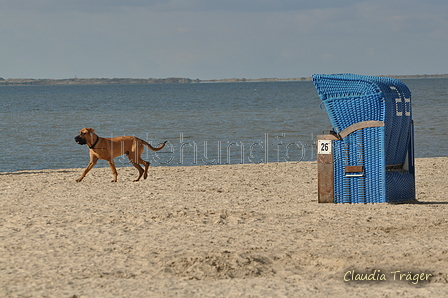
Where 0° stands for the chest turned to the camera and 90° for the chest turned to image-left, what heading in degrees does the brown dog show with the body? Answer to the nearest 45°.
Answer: approximately 90°

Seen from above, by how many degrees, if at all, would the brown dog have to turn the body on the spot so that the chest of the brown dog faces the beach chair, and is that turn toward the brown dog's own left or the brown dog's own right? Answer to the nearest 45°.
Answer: approximately 135° to the brown dog's own left
